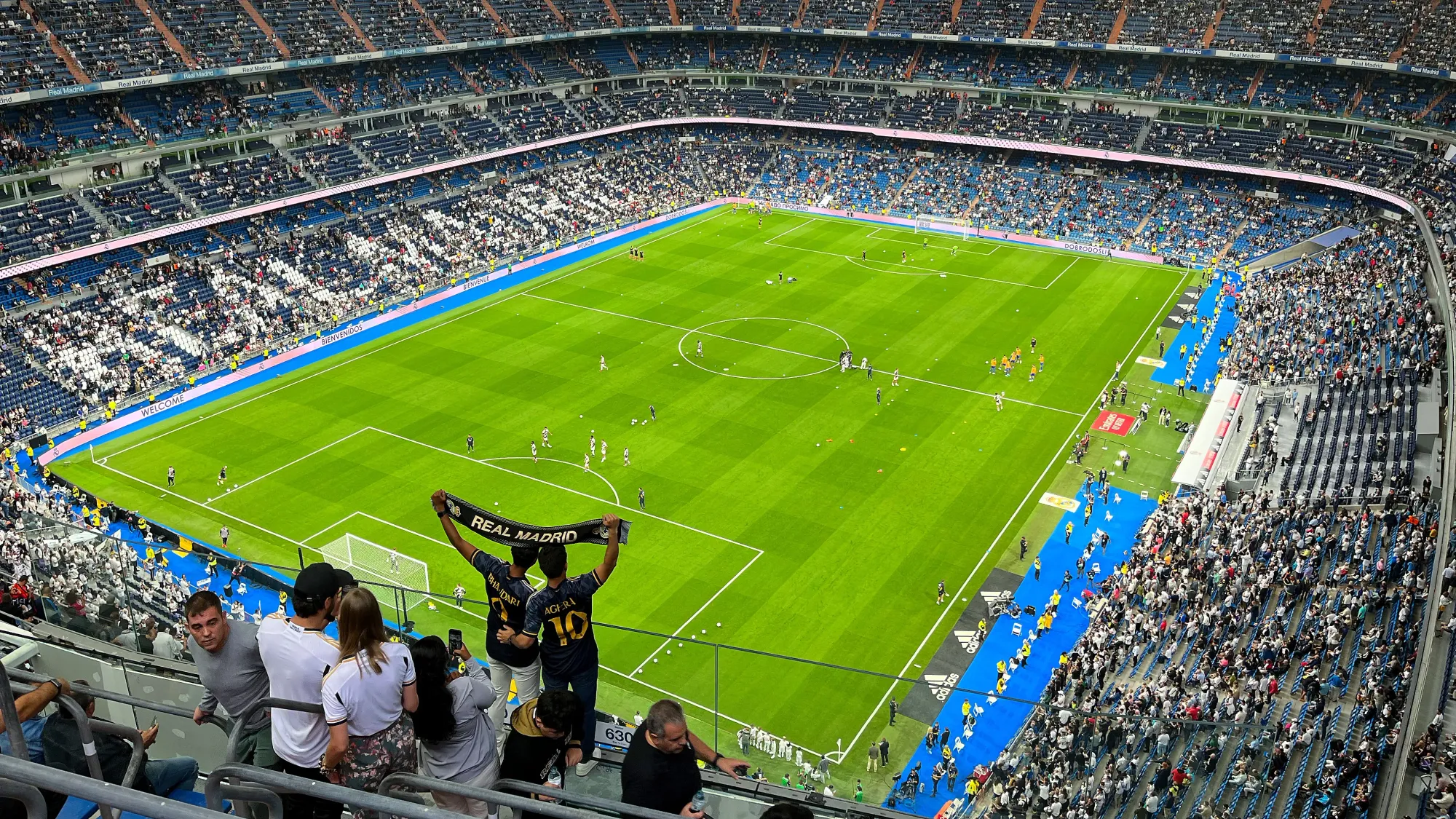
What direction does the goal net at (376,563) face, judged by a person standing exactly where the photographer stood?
facing away from the viewer and to the right of the viewer

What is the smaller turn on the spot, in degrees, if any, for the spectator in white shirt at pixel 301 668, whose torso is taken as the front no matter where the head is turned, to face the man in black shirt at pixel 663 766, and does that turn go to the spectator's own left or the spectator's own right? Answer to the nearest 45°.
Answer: approximately 90° to the spectator's own right

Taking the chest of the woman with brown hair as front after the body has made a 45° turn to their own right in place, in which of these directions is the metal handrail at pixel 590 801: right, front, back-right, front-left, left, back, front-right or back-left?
right

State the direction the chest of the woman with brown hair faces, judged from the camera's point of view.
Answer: away from the camera

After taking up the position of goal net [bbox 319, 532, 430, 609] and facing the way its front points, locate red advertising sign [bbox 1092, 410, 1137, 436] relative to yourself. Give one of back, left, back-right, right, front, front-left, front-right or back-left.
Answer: front-right

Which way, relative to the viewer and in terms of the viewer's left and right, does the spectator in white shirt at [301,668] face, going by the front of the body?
facing away from the viewer and to the right of the viewer

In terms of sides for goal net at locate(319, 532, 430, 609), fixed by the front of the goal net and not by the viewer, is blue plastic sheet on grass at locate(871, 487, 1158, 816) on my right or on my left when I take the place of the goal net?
on my right

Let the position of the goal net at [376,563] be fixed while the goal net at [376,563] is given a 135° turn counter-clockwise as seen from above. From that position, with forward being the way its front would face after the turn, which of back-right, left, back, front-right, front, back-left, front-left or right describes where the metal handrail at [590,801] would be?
left

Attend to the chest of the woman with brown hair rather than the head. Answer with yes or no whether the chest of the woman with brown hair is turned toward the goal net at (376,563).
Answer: yes

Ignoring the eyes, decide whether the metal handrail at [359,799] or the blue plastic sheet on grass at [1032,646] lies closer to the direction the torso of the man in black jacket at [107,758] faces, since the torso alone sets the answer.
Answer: the blue plastic sheet on grass
